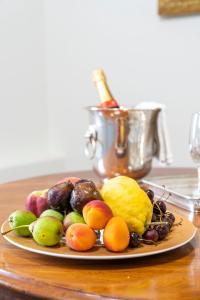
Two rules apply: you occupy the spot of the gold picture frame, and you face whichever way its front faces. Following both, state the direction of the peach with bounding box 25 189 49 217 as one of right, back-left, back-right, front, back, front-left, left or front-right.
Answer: front

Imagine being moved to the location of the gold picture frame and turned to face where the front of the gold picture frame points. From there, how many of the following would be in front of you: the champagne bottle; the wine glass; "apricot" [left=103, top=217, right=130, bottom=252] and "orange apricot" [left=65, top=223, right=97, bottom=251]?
4

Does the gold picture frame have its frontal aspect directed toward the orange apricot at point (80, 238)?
yes

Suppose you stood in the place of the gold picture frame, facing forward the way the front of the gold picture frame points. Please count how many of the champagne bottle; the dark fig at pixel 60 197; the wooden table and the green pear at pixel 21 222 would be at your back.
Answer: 0

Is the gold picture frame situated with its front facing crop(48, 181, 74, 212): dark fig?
yes

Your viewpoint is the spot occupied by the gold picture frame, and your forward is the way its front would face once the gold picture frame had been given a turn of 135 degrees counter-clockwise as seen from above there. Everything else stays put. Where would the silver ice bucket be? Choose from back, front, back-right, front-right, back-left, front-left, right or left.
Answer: back-right

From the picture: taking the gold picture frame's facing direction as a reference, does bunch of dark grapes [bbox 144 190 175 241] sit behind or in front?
in front

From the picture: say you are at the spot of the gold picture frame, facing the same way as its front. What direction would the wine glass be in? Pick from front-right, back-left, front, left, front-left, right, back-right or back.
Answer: front

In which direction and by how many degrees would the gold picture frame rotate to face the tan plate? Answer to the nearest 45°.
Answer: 0° — it already faces it

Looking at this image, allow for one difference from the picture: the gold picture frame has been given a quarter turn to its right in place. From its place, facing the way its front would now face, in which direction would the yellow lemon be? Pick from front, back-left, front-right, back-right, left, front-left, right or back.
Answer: left

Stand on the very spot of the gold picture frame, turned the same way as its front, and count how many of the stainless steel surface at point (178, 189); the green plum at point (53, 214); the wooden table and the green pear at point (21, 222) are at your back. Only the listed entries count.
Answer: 0

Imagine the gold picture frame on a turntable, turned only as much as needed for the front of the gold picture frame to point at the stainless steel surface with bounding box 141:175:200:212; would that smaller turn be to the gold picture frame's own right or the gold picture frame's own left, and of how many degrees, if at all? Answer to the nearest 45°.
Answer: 0° — it already faces it

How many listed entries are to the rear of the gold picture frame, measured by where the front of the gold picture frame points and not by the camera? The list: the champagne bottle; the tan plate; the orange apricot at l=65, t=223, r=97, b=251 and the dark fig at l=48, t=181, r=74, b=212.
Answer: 0

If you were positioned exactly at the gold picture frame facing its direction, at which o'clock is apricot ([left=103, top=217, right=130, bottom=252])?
The apricot is roughly at 12 o'clock from the gold picture frame.

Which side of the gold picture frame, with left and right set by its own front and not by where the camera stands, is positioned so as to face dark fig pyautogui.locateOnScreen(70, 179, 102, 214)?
front

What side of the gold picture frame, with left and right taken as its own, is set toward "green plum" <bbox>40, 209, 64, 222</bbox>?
front

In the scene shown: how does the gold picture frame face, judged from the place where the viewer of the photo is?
facing the viewer
